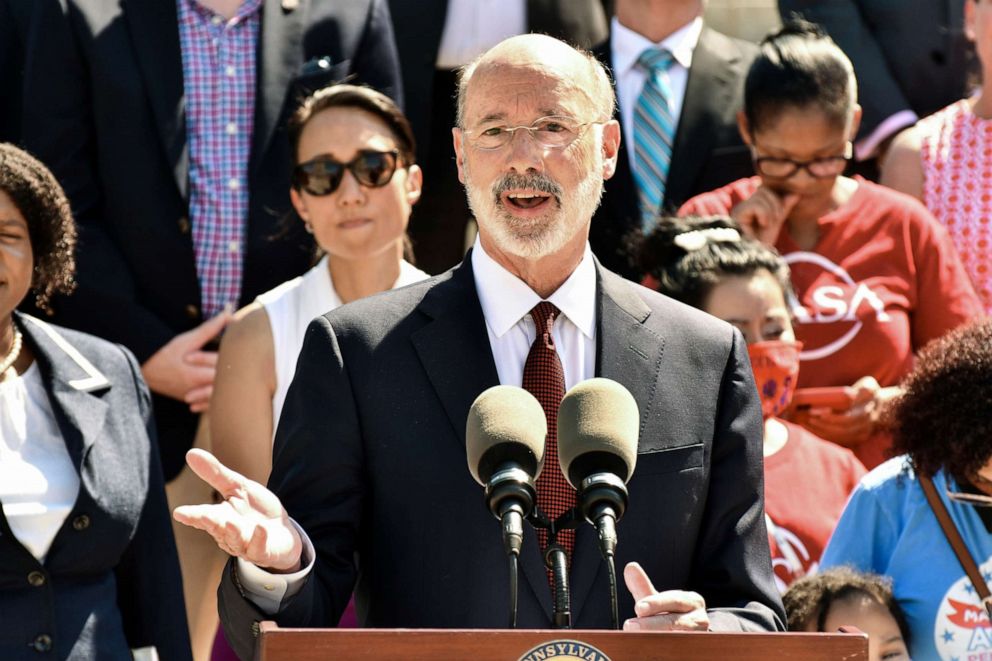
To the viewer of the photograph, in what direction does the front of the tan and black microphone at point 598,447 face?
facing away from the viewer

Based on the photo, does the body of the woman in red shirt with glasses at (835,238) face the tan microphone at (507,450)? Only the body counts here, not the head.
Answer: yes

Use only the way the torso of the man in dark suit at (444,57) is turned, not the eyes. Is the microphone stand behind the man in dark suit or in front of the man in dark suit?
in front

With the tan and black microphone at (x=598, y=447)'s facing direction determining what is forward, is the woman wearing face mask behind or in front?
in front

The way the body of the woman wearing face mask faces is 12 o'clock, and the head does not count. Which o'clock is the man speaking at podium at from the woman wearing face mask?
The man speaking at podium is roughly at 2 o'clock from the woman wearing face mask.

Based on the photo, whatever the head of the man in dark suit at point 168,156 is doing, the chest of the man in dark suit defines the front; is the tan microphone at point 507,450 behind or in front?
in front
